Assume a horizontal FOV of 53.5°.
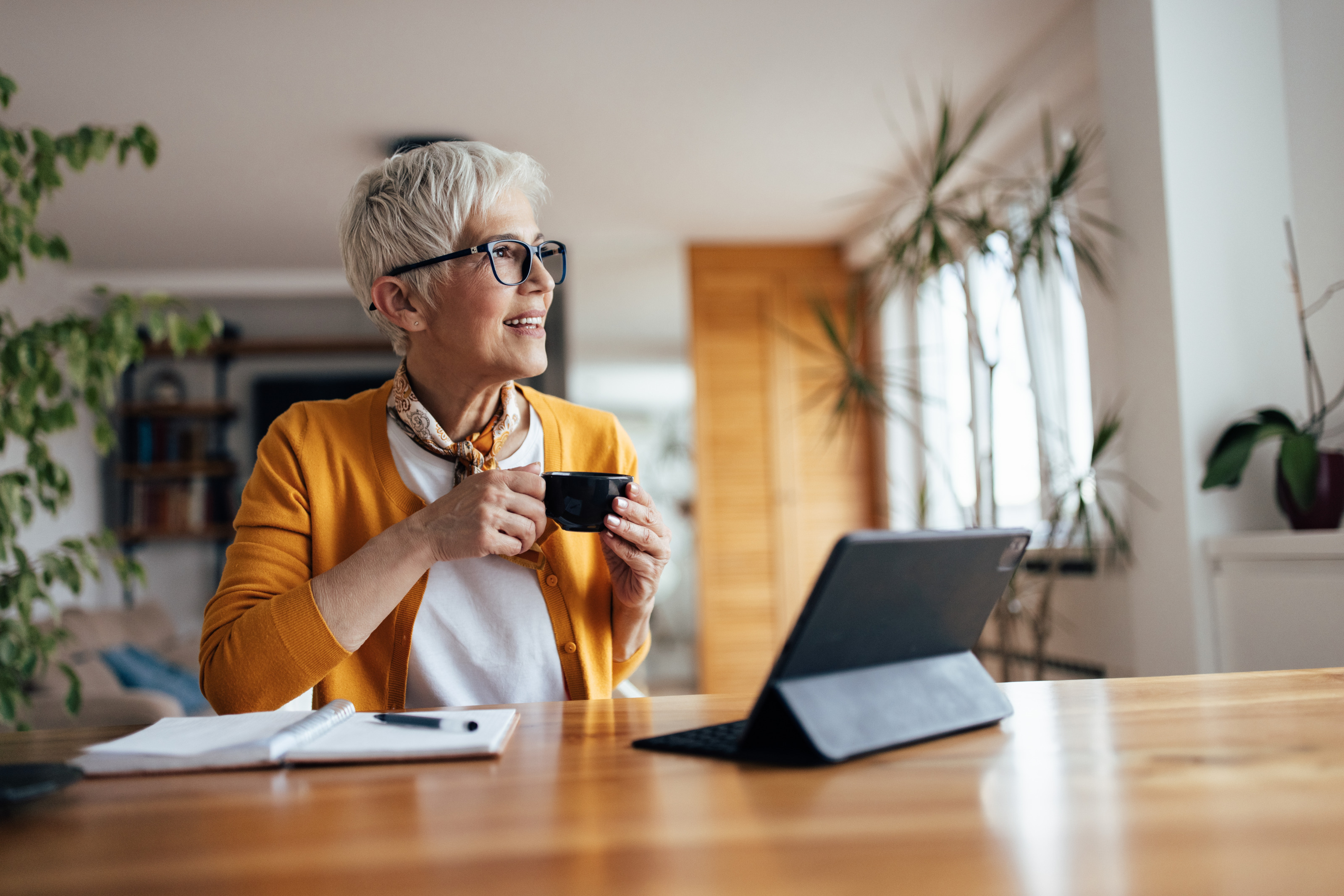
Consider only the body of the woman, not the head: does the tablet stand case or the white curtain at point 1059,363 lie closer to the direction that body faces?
the tablet stand case

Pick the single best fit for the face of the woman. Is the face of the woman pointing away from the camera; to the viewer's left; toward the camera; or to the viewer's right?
to the viewer's right

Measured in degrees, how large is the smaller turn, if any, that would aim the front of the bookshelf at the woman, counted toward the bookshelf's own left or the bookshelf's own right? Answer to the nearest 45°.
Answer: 0° — it already faces them

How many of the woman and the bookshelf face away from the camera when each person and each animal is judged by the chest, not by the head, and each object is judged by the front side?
0

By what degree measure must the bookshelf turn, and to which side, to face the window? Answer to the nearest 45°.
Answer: approximately 45° to its left

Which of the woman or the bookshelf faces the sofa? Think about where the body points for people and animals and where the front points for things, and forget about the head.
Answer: the bookshelf

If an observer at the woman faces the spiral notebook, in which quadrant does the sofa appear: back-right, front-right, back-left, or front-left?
back-right

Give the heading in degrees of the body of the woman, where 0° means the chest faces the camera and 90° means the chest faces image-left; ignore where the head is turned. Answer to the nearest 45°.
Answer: approximately 315°

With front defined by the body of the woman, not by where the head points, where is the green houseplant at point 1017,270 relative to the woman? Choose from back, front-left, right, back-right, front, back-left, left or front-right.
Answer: left

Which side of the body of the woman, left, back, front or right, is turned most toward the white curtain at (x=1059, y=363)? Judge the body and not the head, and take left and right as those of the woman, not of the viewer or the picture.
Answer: left

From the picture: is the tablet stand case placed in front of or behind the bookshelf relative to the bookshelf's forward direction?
in front

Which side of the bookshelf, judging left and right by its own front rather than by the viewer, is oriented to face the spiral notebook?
front

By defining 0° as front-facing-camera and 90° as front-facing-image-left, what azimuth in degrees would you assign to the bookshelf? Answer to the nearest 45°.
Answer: approximately 0°

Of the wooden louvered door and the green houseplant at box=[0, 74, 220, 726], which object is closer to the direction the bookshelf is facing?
the green houseplant
